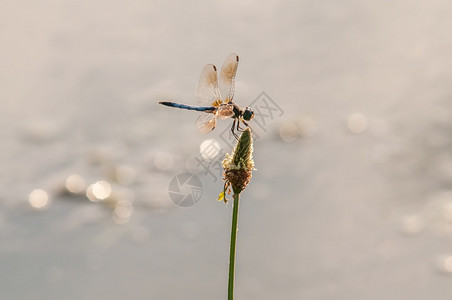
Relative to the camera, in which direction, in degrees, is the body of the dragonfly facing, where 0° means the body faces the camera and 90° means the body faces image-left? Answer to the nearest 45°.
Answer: approximately 270°
